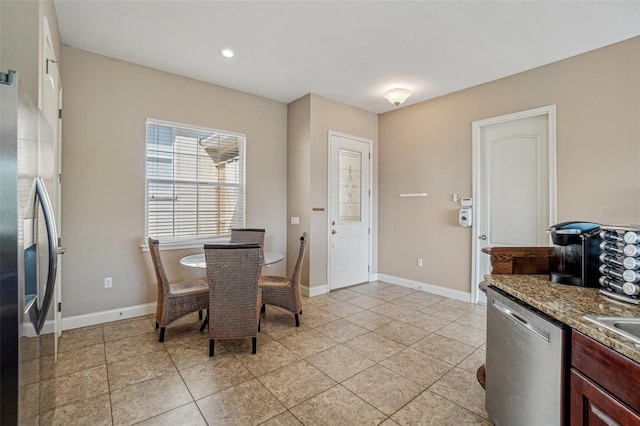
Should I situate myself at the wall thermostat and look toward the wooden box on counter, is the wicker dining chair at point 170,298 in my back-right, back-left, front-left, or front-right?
front-right

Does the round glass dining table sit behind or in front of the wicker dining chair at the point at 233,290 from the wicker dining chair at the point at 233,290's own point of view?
in front

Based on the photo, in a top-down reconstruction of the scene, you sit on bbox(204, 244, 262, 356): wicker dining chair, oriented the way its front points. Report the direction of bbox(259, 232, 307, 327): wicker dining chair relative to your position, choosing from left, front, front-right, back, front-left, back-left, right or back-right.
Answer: front-right

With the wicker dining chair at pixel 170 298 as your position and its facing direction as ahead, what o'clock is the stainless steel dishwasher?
The stainless steel dishwasher is roughly at 2 o'clock from the wicker dining chair.

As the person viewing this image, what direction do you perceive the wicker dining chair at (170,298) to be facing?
facing to the right of the viewer

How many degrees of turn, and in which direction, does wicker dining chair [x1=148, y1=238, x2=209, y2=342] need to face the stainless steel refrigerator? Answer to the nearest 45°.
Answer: approximately 90° to its right

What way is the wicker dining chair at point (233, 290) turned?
away from the camera

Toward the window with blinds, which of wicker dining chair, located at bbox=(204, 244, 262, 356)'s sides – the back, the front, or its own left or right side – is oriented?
front

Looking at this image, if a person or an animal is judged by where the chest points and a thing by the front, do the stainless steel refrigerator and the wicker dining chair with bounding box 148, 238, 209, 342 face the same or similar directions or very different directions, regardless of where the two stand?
same or similar directions

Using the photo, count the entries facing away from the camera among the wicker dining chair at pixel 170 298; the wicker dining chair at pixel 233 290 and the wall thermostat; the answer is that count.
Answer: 1

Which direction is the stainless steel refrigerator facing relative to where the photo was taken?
to the viewer's right

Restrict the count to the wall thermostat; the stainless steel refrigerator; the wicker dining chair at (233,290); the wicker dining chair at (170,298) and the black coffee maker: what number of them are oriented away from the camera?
1

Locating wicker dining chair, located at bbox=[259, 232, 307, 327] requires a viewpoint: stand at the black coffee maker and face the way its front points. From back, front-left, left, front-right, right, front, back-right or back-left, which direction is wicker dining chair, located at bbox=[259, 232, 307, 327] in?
front-right

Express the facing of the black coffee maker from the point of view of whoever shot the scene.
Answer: facing the viewer and to the left of the viewer
